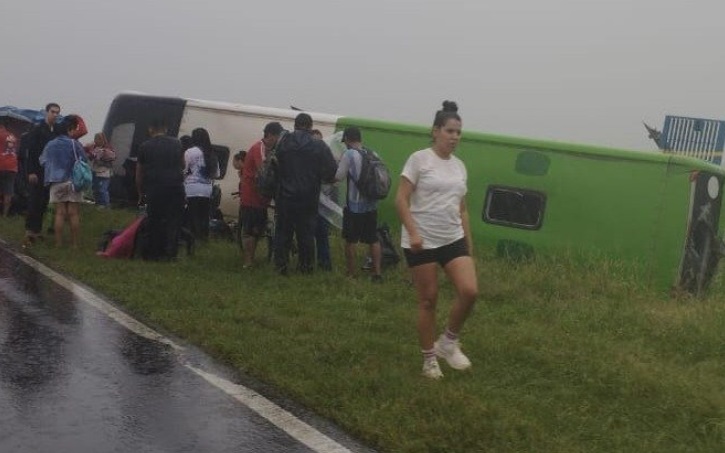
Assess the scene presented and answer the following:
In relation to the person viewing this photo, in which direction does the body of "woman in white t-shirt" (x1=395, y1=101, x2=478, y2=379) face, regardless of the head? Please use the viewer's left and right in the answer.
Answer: facing the viewer and to the right of the viewer

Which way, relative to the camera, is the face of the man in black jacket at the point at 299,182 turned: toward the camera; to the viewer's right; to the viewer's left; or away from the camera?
away from the camera

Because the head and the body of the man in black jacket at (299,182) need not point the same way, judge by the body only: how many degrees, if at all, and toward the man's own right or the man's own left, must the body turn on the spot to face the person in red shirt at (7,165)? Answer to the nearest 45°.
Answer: approximately 45° to the man's own left

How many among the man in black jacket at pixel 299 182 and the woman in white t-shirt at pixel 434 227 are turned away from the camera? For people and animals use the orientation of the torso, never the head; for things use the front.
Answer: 1

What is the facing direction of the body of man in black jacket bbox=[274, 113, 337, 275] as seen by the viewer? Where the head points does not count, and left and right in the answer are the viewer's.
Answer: facing away from the viewer

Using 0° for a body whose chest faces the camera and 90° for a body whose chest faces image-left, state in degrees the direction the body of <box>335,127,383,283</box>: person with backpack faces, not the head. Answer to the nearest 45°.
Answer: approximately 135°

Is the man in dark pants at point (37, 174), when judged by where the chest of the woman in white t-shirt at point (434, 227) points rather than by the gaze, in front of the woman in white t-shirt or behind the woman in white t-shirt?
behind

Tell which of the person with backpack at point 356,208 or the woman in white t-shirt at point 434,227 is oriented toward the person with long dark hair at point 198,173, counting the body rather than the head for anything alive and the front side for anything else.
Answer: the person with backpack at point 356,208

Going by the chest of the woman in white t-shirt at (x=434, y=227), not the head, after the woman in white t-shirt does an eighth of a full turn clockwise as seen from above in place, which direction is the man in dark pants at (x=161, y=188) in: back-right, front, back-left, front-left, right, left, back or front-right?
back-right

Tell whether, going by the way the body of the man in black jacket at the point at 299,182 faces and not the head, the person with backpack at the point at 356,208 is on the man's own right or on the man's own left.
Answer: on the man's own right

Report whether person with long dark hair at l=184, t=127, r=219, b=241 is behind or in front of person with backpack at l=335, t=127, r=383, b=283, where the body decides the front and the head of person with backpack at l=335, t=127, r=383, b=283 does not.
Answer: in front

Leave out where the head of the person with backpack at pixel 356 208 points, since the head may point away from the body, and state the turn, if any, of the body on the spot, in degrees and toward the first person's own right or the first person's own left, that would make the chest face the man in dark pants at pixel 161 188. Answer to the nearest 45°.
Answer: approximately 45° to the first person's own left

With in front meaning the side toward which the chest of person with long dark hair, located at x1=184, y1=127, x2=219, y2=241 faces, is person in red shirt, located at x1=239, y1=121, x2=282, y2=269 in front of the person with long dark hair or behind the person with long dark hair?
behind

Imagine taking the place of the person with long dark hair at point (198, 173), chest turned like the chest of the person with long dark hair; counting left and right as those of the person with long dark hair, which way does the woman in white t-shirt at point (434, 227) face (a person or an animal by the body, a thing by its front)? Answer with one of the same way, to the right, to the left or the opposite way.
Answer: the opposite way

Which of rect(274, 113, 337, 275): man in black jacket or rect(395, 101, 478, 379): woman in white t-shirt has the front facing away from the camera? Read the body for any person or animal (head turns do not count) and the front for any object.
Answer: the man in black jacket
